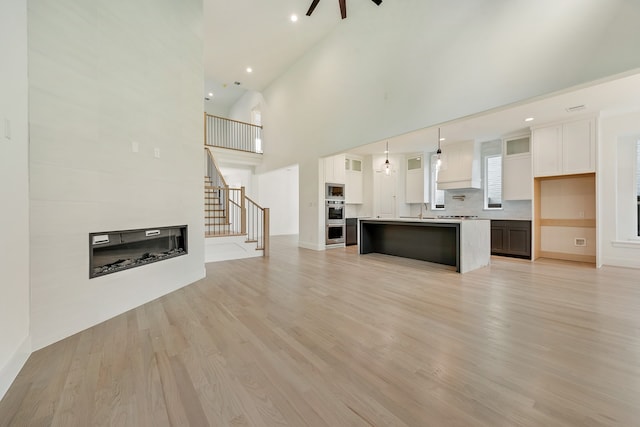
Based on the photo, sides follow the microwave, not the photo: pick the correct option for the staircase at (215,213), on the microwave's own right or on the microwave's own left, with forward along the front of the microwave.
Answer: on the microwave's own right

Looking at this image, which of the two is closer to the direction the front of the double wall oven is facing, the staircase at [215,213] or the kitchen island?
the kitchen island

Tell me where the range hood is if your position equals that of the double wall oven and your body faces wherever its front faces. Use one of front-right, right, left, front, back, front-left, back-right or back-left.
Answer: front-left

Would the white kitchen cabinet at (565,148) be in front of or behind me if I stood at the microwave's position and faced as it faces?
in front

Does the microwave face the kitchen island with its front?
yes

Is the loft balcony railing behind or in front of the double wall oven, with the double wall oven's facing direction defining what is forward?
behind

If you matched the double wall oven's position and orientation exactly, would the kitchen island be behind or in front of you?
in front

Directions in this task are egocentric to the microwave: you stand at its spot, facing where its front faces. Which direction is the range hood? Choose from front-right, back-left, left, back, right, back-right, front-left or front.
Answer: front-left

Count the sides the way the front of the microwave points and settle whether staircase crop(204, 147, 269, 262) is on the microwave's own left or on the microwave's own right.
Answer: on the microwave's own right

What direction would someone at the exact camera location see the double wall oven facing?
facing the viewer and to the right of the viewer
